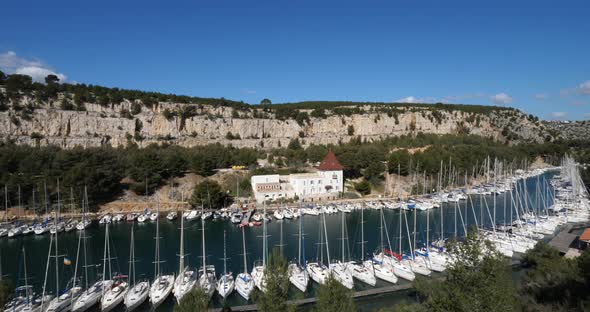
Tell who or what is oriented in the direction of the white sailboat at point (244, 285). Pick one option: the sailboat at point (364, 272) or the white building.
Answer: the white building

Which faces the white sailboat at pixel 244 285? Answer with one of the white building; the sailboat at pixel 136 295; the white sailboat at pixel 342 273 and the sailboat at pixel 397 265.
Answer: the white building

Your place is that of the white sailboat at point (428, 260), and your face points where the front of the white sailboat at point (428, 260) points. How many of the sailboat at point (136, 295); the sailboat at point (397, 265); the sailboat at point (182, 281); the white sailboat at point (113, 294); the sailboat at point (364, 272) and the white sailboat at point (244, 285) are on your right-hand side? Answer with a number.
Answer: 6

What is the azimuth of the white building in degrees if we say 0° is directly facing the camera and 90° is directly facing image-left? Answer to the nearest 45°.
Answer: approximately 0°

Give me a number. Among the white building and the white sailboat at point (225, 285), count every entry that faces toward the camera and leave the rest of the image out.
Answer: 2

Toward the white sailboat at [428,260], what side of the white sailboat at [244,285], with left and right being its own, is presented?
left

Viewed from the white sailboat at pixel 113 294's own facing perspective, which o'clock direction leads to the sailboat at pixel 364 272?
The sailboat is roughly at 8 o'clock from the white sailboat.

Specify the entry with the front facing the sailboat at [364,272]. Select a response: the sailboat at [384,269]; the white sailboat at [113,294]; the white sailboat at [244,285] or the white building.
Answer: the white building

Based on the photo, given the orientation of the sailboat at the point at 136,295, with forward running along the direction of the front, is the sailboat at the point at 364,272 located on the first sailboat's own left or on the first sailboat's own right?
on the first sailboat's own left

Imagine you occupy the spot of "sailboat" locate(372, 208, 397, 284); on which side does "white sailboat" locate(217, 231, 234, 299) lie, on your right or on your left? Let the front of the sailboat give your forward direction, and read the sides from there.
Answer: on your right

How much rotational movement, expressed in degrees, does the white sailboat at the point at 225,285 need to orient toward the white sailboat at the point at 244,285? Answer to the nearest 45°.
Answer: approximately 90° to its left
